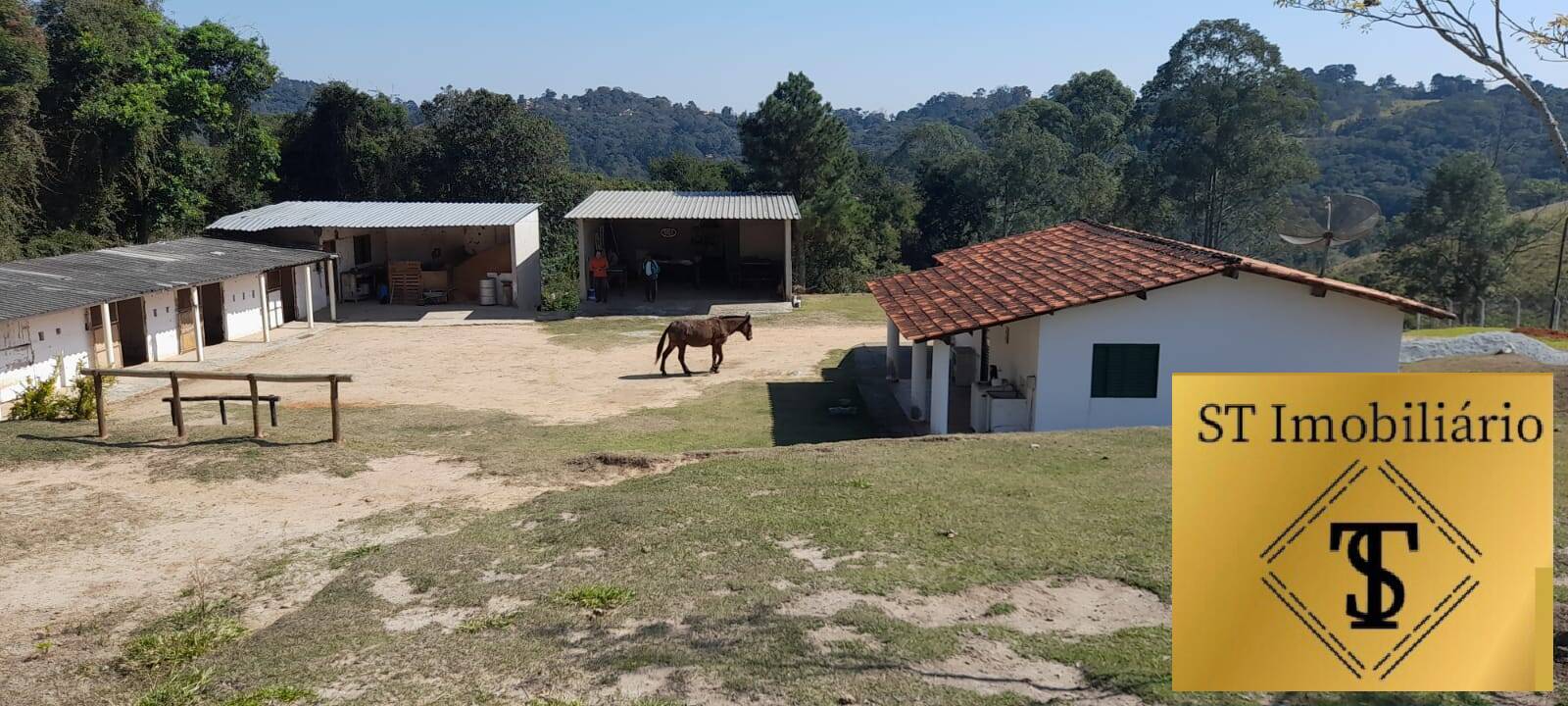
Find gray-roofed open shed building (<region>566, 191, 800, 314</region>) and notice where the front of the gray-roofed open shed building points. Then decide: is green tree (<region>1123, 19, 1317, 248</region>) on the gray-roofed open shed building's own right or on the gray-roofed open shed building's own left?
on the gray-roofed open shed building's own left

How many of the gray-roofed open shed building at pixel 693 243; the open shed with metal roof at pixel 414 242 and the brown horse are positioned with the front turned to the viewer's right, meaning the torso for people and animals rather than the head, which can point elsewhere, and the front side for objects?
1

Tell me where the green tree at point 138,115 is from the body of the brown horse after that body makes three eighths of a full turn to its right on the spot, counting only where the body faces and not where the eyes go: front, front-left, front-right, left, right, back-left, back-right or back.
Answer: right

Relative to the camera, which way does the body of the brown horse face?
to the viewer's right

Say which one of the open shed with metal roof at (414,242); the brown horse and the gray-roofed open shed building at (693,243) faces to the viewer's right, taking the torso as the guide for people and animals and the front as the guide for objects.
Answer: the brown horse

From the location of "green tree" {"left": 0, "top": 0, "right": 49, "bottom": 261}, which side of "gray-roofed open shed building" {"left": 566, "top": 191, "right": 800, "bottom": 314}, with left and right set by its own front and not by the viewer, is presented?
right

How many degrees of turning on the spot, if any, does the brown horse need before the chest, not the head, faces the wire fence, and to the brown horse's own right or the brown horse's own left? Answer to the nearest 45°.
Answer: approximately 45° to the brown horse's own left

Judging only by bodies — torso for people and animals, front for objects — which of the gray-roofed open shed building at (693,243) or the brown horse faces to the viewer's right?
the brown horse

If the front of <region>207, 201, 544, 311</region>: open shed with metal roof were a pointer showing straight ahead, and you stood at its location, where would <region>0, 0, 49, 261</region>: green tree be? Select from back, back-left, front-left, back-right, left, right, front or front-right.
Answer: right

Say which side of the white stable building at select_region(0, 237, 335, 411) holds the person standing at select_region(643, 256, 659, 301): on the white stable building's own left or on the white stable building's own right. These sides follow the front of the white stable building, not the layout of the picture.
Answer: on the white stable building's own left

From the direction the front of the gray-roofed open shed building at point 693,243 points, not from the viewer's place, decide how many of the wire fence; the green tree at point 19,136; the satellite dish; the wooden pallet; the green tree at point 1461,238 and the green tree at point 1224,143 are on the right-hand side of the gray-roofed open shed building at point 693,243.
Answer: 2

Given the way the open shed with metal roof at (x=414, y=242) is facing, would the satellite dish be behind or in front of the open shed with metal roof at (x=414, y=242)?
in front

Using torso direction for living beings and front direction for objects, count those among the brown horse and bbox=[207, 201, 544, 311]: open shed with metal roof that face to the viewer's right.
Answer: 1
